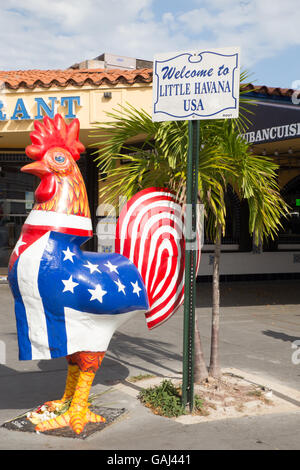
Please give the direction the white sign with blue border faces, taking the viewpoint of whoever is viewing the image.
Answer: facing the viewer

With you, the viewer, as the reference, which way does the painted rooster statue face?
facing to the left of the viewer

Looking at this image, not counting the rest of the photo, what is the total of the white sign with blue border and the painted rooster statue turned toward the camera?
1

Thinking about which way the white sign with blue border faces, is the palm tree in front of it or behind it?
behind

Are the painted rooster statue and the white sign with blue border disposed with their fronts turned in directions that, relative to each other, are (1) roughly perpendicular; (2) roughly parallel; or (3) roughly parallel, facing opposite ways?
roughly perpendicular

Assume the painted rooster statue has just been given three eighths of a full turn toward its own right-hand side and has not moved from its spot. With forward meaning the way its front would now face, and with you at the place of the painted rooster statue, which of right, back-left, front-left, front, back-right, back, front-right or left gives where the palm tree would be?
front
